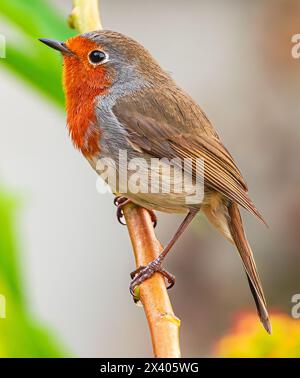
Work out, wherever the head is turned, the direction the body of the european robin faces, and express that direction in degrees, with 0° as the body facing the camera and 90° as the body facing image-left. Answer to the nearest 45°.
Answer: approximately 90°
